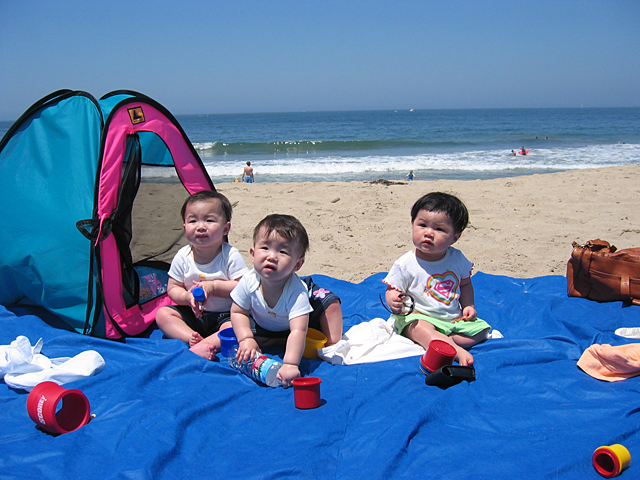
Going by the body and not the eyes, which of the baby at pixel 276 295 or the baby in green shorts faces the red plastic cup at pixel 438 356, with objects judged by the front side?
the baby in green shorts

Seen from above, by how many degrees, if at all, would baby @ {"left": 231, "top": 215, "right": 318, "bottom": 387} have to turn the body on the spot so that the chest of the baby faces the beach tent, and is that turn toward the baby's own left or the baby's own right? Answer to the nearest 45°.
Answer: approximately 90° to the baby's own right

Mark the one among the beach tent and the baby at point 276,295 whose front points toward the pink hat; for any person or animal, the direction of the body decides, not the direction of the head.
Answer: the beach tent

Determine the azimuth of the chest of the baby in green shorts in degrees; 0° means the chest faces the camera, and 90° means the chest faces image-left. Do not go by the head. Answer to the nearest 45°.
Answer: approximately 0°

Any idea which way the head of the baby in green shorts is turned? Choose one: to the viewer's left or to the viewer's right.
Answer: to the viewer's left

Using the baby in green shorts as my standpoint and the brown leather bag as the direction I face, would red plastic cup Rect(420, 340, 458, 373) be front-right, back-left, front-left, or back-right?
back-right

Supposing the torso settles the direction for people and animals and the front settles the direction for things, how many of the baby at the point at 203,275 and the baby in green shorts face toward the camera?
2

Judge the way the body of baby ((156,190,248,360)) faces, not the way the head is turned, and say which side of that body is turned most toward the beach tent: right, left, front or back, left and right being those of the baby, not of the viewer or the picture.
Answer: right

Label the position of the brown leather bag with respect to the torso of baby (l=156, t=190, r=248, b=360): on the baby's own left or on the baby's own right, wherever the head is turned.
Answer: on the baby's own left

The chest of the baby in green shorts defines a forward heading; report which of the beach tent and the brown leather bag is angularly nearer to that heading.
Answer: the beach tent

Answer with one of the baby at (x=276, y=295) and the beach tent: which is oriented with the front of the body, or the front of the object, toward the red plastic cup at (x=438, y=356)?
the beach tent

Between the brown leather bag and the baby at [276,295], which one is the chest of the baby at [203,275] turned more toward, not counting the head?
the baby
